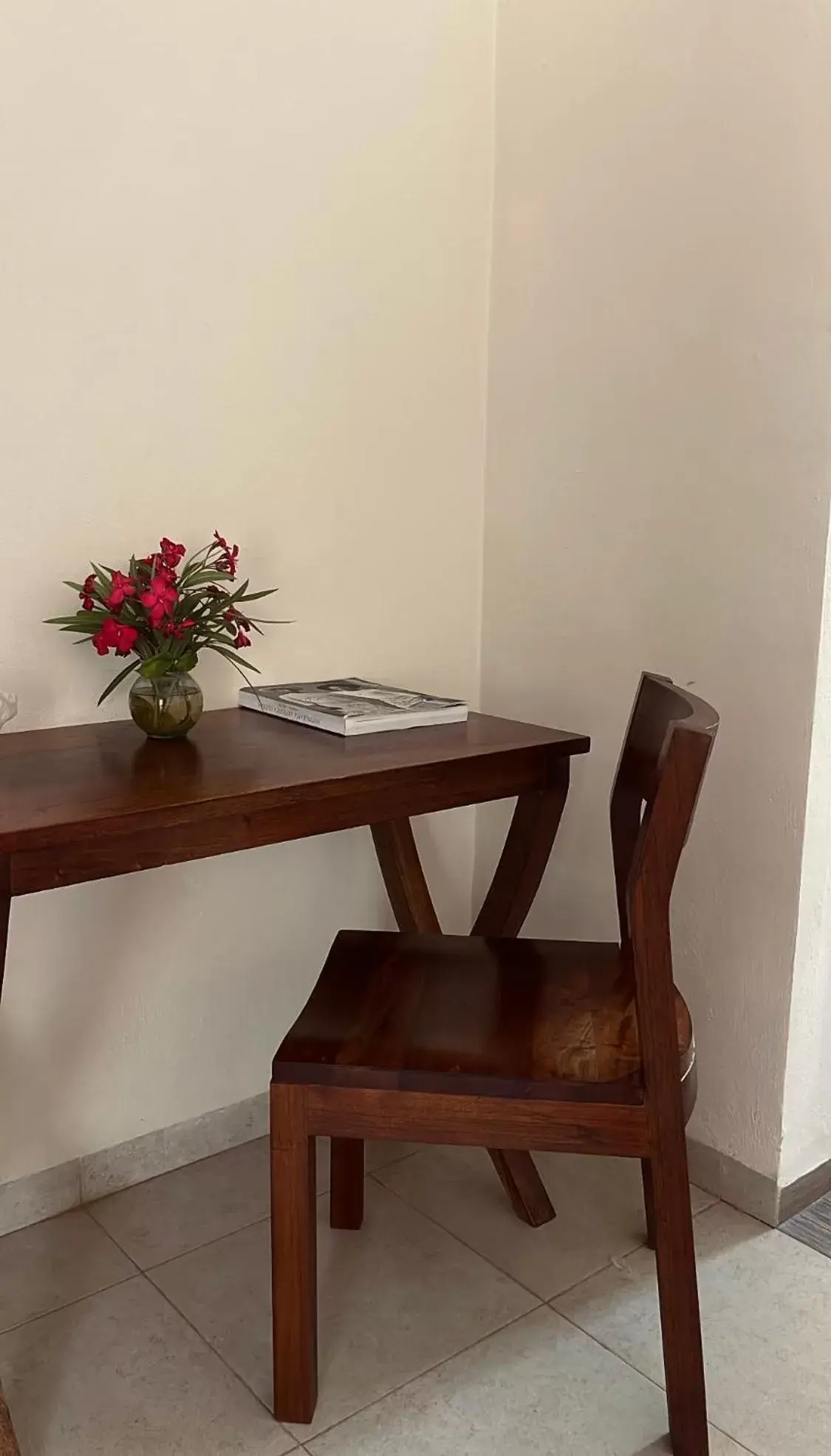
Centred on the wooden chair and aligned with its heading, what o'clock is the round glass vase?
The round glass vase is roughly at 1 o'clock from the wooden chair.

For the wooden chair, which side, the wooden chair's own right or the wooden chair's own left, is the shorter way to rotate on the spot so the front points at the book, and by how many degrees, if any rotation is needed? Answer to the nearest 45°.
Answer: approximately 45° to the wooden chair's own right

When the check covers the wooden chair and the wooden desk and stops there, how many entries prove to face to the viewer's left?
1

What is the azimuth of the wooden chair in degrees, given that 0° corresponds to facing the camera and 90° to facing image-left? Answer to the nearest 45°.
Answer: approximately 90°

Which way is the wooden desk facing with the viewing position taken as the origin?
facing the viewer and to the right of the viewer
